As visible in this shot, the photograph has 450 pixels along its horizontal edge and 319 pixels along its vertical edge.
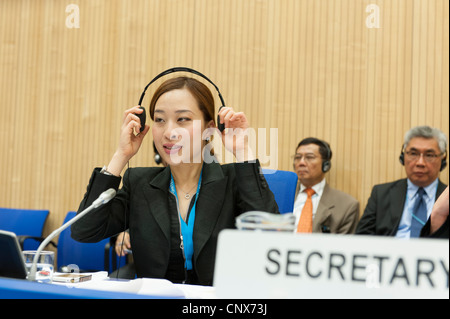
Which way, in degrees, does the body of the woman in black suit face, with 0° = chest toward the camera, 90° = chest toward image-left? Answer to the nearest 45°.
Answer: approximately 0°

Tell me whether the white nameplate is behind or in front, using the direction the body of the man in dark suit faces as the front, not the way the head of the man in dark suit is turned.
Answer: in front

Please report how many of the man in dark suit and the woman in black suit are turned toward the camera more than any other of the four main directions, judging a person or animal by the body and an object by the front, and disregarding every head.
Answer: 2

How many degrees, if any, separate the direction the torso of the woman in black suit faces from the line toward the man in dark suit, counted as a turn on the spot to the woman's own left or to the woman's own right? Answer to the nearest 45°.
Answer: approximately 135° to the woman's own left

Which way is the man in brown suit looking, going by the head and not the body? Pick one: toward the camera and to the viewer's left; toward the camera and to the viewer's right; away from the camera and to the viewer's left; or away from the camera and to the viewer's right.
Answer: toward the camera and to the viewer's left

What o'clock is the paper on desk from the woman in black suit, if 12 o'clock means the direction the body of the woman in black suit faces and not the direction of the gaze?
The paper on desk is roughly at 12 o'clock from the woman in black suit.

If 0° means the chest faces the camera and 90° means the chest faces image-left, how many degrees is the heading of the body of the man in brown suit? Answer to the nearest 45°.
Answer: approximately 45°

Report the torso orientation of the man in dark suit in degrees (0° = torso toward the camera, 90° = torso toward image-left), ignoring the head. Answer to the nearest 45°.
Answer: approximately 0°

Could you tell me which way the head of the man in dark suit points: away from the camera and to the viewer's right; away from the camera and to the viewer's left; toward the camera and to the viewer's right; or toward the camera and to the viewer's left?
toward the camera and to the viewer's left

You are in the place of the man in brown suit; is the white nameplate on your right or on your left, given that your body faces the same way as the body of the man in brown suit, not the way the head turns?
on your left
